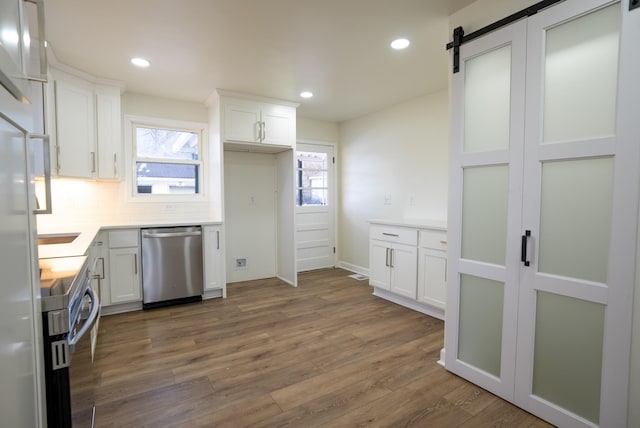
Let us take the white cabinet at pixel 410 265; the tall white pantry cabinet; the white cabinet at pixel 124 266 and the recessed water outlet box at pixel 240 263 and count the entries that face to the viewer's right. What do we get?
1

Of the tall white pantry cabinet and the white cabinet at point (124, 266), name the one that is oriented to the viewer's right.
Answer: the tall white pantry cabinet

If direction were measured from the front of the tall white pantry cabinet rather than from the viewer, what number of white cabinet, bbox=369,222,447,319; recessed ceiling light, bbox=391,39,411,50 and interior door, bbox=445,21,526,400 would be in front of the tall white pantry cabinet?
3

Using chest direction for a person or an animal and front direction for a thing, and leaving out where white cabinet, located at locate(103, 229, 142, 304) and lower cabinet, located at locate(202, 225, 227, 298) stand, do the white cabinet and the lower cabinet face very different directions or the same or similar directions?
same or similar directions

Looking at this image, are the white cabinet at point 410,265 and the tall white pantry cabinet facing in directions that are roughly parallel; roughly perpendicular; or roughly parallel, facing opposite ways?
roughly parallel, facing opposite ways

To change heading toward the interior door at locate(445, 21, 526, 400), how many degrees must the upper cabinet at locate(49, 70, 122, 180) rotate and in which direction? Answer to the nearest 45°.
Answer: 0° — it already faces it

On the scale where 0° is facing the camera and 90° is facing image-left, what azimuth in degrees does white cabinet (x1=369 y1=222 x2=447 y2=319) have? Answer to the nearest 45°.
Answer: approximately 45°

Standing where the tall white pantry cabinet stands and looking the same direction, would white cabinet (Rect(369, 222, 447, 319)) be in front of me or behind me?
in front

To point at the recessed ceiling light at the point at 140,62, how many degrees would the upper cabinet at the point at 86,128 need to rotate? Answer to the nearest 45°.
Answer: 0° — it already faces it

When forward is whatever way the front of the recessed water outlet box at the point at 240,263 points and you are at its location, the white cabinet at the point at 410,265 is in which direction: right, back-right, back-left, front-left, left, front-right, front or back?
front-left

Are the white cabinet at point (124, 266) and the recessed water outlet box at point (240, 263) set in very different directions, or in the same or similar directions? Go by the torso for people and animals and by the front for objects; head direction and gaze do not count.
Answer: same or similar directions

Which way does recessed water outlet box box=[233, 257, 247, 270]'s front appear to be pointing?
toward the camera

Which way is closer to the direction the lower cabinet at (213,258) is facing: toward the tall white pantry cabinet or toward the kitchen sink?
the tall white pantry cabinet

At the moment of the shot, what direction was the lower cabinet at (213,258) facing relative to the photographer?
facing the viewer

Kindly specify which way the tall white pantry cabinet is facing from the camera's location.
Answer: facing to the right of the viewer

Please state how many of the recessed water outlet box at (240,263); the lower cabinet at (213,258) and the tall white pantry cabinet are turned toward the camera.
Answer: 2

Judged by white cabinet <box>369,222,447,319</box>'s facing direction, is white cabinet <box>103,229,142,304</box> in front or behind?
in front

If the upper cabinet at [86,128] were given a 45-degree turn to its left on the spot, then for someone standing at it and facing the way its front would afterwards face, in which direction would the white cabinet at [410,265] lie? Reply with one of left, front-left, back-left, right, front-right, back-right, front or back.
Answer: front-right
